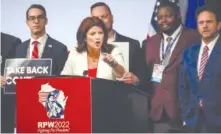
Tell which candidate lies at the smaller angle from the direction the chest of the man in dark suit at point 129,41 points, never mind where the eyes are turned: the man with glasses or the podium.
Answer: the podium

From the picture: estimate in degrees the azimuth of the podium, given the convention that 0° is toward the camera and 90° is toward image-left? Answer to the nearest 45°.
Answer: approximately 45°

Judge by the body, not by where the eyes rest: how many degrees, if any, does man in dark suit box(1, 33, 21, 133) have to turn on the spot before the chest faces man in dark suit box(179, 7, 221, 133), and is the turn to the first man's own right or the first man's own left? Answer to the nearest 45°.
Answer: approximately 45° to the first man's own left

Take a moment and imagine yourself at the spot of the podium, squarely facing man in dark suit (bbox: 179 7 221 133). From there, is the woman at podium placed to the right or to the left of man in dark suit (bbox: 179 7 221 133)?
left
